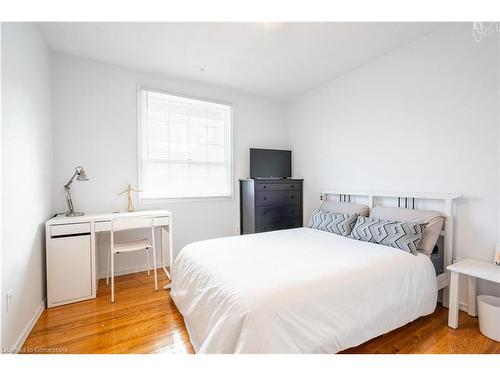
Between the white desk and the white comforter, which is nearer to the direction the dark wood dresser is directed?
the white comforter

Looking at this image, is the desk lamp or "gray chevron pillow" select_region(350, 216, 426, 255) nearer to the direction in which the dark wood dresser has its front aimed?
the gray chevron pillow

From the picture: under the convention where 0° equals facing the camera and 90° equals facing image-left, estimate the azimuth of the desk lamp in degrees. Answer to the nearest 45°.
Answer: approximately 270°

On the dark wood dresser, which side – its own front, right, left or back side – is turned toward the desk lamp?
right

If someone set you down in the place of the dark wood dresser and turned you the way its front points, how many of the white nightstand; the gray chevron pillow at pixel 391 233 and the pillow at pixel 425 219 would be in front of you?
3

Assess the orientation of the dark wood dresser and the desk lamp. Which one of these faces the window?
the desk lamp

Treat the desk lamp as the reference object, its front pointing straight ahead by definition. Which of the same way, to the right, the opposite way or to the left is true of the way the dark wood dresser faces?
to the right

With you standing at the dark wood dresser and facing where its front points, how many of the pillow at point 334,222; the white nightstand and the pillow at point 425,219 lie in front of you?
3

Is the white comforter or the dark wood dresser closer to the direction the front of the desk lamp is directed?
the dark wood dresser

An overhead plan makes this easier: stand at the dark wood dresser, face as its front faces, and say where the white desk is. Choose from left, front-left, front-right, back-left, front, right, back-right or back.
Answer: right

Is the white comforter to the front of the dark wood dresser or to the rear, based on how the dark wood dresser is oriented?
to the front

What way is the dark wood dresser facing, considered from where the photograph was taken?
facing the viewer and to the right of the viewer

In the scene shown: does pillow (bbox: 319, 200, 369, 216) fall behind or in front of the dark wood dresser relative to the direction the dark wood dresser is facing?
in front
